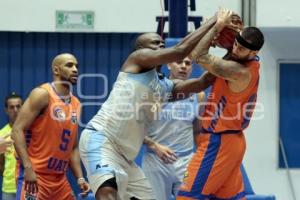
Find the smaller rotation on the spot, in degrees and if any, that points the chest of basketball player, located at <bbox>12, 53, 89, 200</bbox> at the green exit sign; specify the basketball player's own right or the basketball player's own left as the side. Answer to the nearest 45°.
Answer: approximately 135° to the basketball player's own left

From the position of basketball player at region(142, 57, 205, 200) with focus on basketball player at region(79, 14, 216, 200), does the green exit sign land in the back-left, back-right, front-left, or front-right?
back-right

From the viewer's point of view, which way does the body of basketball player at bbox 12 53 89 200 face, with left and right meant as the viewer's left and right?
facing the viewer and to the right of the viewer

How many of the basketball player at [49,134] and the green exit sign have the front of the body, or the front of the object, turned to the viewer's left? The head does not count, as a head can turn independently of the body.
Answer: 0

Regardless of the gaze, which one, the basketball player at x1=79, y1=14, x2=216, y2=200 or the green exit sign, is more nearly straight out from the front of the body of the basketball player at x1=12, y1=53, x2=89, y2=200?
the basketball player

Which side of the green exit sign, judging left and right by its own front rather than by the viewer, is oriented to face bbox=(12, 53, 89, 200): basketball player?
front

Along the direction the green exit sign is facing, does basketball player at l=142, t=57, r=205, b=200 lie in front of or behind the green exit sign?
in front

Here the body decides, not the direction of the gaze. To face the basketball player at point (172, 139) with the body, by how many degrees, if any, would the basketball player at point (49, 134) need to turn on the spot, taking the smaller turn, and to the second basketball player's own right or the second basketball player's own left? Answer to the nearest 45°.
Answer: approximately 45° to the second basketball player's own left

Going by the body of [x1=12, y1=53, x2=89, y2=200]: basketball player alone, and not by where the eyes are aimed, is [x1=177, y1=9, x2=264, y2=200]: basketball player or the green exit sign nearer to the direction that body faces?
the basketball player

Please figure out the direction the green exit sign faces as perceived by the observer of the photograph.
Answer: facing the viewer

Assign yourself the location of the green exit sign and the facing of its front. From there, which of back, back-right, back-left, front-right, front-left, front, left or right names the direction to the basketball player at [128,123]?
front

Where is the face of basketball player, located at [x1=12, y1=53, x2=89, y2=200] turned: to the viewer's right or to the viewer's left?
to the viewer's right
